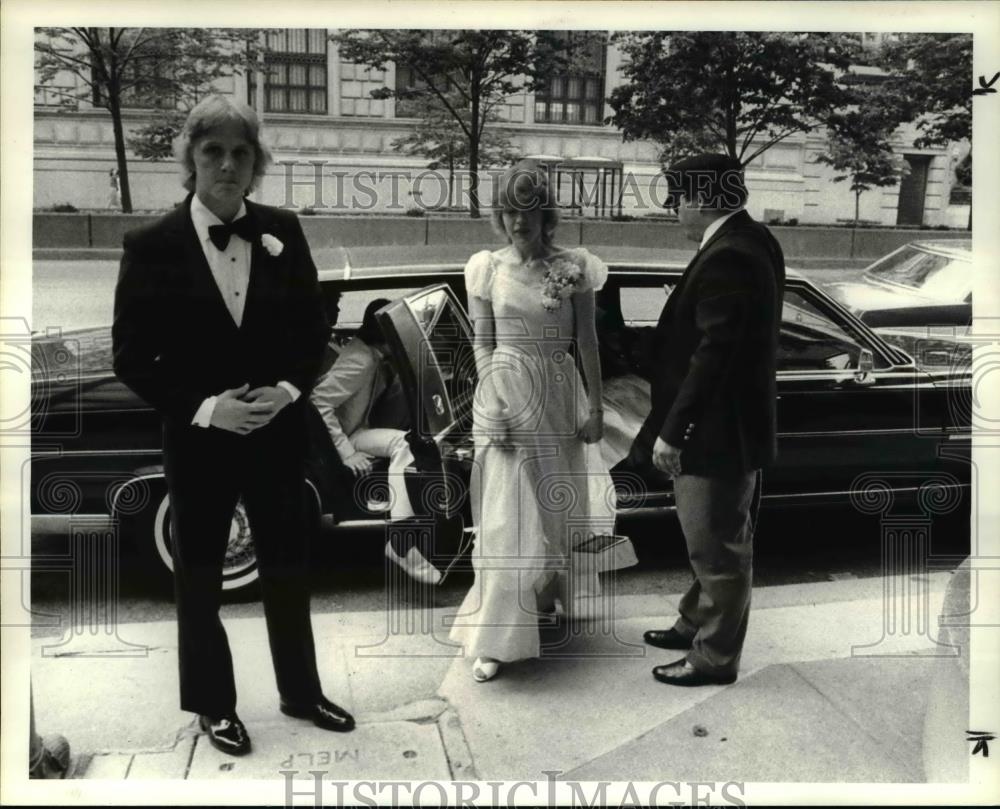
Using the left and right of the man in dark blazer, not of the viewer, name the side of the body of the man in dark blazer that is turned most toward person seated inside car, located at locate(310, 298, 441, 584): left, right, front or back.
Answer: front

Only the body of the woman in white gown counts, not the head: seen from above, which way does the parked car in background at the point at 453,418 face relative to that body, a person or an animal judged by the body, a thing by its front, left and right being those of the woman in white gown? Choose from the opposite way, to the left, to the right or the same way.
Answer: to the left

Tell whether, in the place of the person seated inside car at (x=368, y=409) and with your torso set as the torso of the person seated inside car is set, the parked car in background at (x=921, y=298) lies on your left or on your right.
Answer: on your left

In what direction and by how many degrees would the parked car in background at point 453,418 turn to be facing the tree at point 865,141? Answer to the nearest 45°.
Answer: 0° — it already faces it

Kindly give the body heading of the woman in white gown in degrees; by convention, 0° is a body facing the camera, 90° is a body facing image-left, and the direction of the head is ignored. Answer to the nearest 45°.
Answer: approximately 0°

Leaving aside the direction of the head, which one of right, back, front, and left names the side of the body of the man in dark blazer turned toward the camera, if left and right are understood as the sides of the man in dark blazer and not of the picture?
left

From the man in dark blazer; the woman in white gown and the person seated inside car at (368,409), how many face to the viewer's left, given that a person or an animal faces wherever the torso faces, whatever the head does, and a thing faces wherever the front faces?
1

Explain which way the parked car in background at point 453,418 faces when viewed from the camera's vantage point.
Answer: facing to the right of the viewer

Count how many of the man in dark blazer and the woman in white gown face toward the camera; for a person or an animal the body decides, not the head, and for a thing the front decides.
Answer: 1

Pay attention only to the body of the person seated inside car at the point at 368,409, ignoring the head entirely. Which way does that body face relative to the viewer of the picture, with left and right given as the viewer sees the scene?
facing the viewer and to the right of the viewer

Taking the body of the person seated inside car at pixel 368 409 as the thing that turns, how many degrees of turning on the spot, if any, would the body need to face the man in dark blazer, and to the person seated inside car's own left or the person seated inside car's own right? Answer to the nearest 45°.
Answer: approximately 45° to the person seated inside car's own left

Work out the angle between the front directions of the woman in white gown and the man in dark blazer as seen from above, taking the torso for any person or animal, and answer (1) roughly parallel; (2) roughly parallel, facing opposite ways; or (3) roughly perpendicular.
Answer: roughly perpendicular
